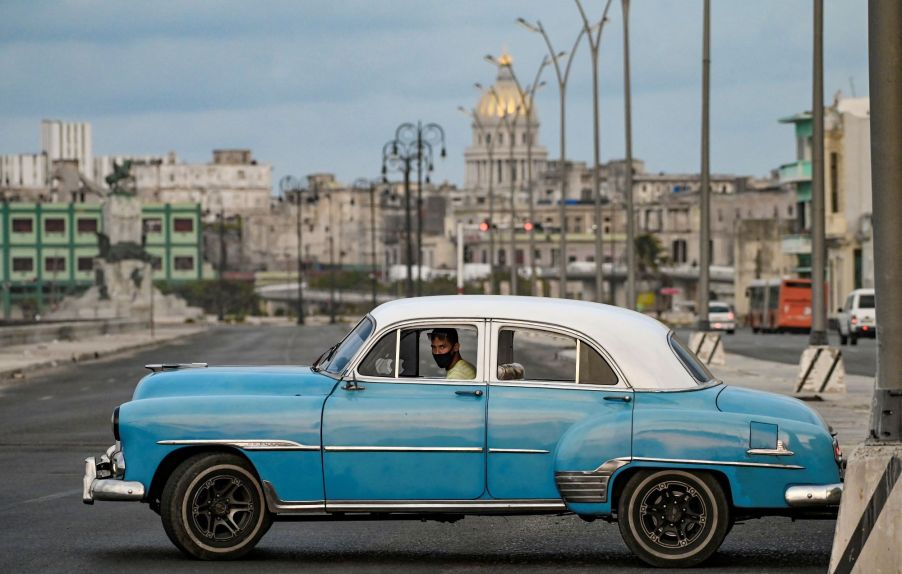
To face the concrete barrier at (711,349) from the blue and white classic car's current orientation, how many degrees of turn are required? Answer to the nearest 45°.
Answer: approximately 90° to its right

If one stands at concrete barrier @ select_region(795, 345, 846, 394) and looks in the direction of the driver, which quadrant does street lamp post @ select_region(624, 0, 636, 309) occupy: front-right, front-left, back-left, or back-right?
back-right

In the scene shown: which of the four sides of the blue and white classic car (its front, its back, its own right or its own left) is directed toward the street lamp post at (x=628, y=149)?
right

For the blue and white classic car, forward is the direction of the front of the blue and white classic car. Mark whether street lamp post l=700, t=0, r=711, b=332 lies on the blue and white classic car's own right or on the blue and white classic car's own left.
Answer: on the blue and white classic car's own right

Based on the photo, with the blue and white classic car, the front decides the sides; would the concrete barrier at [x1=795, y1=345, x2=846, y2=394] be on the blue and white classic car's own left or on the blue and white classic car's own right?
on the blue and white classic car's own right

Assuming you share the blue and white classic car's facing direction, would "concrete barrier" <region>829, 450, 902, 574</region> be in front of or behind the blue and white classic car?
behind

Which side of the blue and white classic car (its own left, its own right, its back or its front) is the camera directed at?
left
